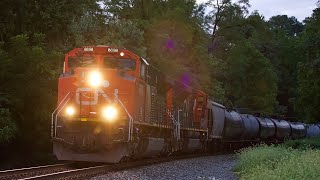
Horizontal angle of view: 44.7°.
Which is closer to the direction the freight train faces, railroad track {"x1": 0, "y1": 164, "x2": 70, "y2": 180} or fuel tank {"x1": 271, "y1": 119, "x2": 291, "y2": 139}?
the railroad track

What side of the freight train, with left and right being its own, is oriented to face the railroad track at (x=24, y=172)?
front

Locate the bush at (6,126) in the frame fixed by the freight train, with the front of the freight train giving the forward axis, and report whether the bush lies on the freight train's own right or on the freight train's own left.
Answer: on the freight train's own right

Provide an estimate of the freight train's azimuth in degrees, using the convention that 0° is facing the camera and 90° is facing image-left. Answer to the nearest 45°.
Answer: approximately 45°
